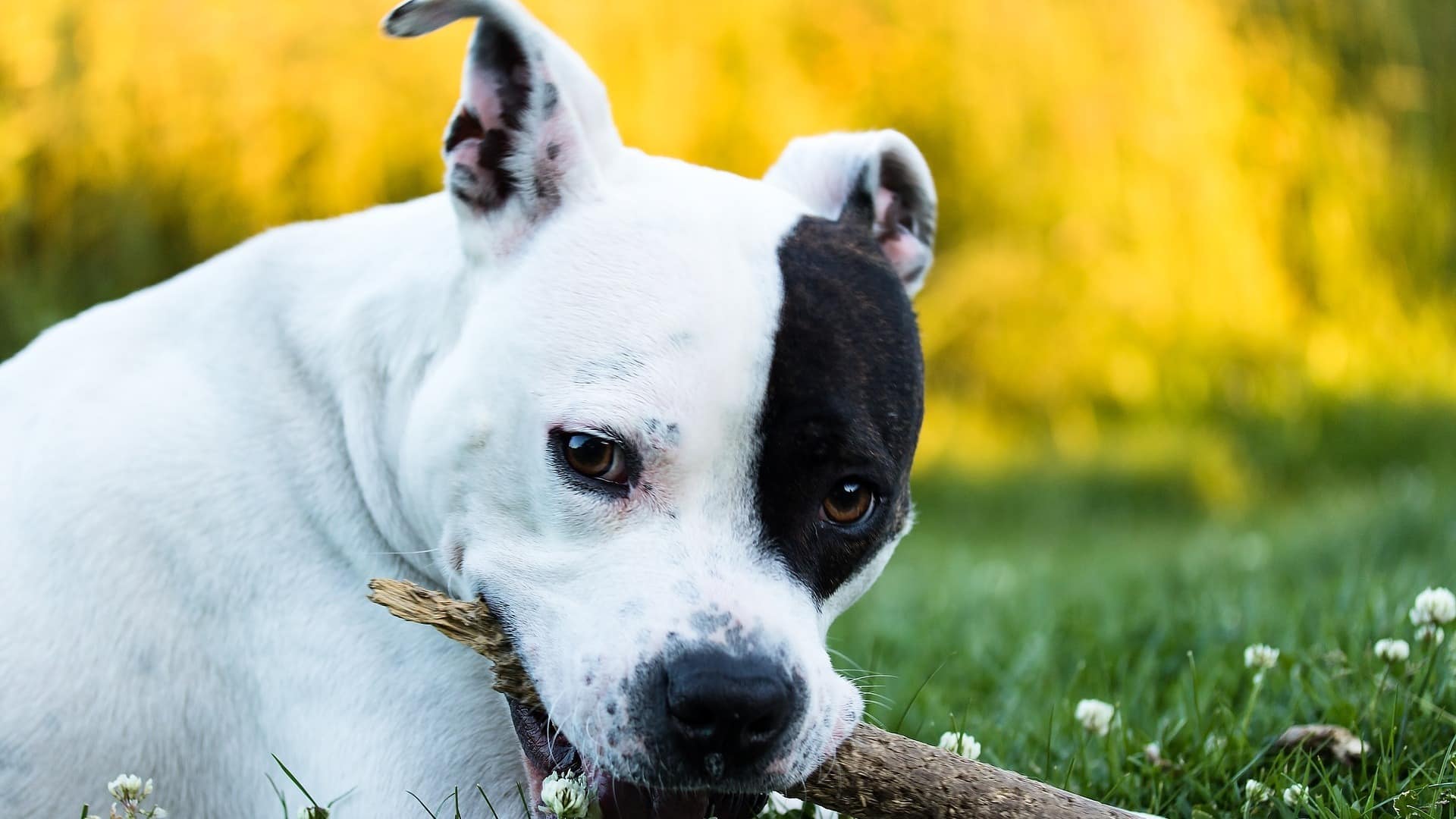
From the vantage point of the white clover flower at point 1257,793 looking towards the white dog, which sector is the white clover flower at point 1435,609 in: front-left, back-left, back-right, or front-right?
back-right

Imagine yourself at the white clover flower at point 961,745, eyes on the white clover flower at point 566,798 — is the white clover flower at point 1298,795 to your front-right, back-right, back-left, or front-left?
back-left

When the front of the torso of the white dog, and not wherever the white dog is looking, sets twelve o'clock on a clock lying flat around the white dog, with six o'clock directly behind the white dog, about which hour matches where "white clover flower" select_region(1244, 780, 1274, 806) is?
The white clover flower is roughly at 11 o'clock from the white dog.

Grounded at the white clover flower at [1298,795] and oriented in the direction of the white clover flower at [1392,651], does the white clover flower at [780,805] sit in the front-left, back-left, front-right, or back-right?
back-left

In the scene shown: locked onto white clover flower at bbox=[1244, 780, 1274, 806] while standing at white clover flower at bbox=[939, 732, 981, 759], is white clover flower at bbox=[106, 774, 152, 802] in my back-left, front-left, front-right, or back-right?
back-right

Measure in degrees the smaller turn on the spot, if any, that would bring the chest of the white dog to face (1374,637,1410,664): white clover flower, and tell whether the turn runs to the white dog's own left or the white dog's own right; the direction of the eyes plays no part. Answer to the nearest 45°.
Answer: approximately 45° to the white dog's own left

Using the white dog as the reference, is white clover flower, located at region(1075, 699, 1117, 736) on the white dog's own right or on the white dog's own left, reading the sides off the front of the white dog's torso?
on the white dog's own left

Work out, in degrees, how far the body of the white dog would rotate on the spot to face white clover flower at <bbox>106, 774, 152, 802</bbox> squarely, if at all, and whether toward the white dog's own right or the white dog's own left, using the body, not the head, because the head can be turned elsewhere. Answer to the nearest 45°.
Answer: approximately 90° to the white dog's own right

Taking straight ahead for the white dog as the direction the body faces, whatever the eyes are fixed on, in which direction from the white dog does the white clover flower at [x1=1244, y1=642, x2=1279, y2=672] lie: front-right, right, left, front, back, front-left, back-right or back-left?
front-left

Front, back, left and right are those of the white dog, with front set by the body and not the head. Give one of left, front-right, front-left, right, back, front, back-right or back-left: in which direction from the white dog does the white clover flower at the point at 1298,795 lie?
front-left
